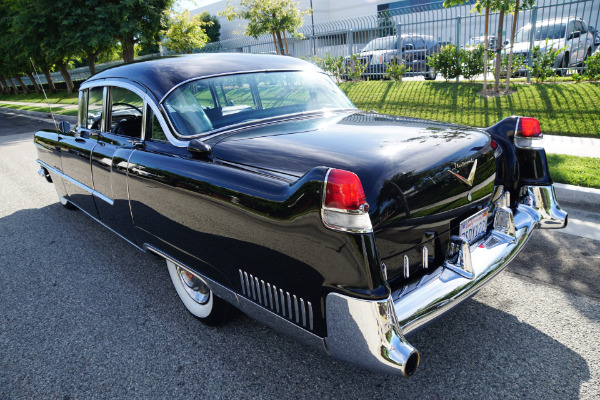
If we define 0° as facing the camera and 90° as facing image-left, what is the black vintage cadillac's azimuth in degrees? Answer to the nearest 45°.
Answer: approximately 135°

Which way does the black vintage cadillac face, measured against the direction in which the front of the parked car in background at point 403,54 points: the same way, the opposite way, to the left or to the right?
to the right

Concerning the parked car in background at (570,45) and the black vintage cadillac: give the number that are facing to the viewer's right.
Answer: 0

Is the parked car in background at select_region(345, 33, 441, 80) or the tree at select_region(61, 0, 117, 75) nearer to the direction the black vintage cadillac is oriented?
the tree

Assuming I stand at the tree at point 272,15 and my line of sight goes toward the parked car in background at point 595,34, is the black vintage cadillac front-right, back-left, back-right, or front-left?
front-right

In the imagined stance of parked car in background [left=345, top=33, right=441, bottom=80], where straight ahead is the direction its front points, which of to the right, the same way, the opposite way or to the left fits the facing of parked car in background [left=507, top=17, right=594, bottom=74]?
the same way

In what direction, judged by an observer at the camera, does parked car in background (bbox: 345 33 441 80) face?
facing the viewer and to the left of the viewer

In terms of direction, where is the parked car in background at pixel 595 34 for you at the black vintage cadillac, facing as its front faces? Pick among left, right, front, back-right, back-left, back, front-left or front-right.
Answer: right

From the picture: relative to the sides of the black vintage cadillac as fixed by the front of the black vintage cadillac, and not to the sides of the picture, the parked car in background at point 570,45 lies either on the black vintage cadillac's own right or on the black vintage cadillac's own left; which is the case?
on the black vintage cadillac's own right

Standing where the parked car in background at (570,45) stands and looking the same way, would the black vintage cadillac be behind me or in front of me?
in front

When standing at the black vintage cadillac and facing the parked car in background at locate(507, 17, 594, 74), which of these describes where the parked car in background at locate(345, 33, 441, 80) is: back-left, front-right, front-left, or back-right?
front-left

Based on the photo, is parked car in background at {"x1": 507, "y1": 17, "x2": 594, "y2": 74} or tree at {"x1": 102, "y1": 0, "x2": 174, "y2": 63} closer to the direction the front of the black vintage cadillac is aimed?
the tree

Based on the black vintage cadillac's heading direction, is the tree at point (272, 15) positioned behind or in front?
in front

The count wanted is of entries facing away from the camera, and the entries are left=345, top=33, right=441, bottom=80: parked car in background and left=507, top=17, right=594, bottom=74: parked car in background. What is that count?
0
